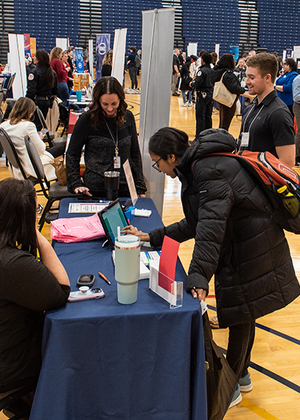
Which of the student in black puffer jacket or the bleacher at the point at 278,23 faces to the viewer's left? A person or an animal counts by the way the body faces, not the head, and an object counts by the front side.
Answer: the student in black puffer jacket

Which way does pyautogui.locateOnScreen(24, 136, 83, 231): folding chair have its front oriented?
to the viewer's right

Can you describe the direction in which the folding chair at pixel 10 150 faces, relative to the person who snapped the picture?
facing away from the viewer and to the right of the viewer

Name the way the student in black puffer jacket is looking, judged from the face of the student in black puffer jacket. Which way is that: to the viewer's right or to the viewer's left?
to the viewer's left

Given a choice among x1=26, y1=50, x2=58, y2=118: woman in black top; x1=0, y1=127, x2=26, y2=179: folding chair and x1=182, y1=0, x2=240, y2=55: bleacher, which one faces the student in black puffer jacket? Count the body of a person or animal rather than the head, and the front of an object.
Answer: the bleacher

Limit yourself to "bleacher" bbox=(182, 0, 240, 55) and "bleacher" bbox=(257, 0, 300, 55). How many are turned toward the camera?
2

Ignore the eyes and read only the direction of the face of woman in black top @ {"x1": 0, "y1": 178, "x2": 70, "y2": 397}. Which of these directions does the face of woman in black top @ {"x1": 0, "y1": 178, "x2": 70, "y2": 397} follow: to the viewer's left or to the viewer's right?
to the viewer's right

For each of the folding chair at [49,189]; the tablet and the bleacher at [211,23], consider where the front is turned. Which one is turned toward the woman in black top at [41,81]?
the bleacher

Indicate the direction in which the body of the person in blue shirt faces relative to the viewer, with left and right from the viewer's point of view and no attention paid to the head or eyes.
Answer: facing to the left of the viewer

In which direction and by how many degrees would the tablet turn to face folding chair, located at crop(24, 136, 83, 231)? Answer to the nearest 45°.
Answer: approximately 135° to its left

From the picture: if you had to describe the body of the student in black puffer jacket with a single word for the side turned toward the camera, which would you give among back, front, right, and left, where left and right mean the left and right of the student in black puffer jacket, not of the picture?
left
